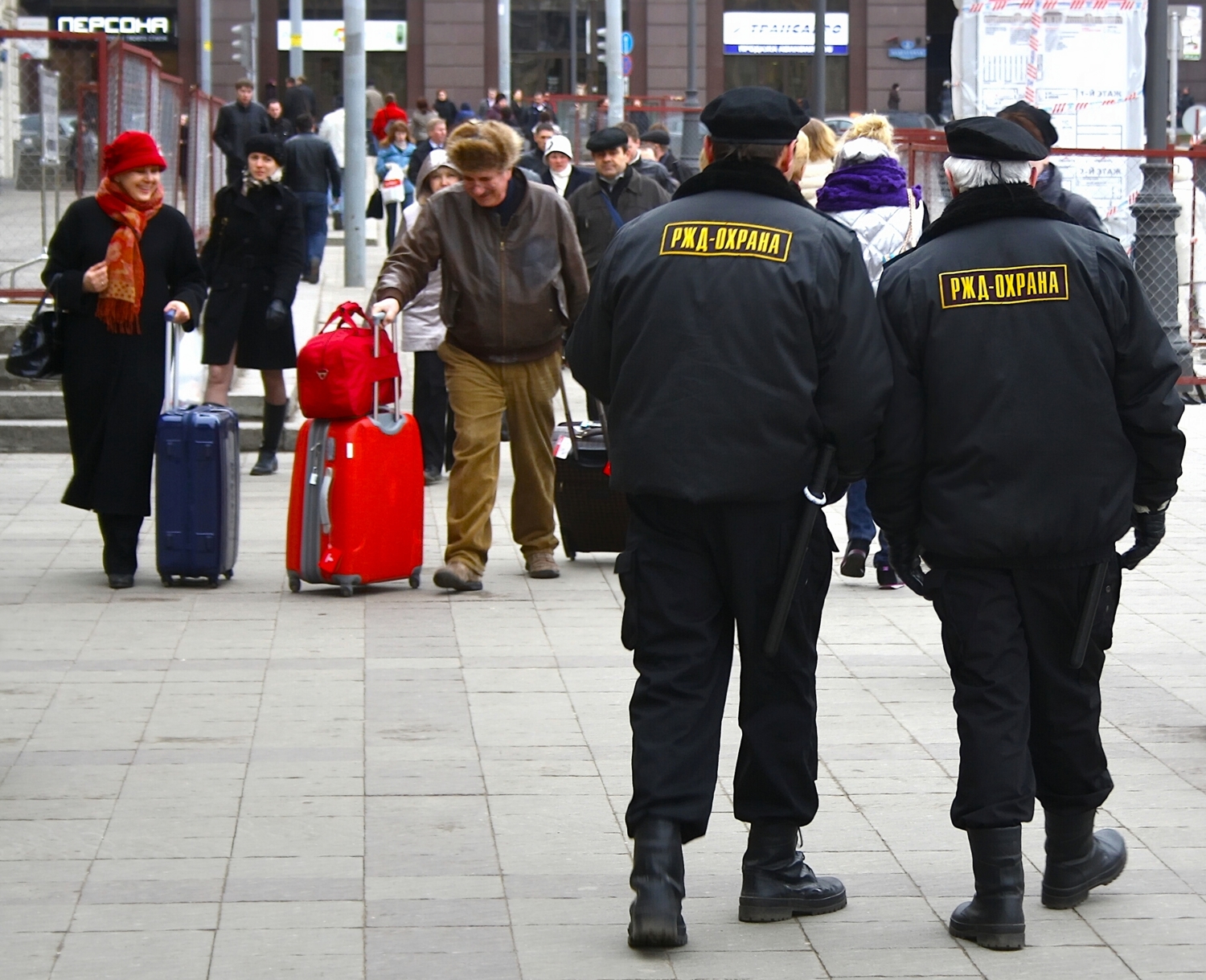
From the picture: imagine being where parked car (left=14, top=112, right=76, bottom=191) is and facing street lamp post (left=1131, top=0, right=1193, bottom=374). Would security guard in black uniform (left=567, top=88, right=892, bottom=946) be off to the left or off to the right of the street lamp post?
right

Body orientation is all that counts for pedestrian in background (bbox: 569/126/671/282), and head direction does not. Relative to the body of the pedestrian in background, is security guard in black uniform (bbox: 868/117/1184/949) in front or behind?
in front

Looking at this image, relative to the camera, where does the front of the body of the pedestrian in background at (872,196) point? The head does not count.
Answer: away from the camera

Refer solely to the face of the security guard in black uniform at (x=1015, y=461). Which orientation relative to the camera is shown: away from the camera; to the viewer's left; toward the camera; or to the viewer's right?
away from the camera

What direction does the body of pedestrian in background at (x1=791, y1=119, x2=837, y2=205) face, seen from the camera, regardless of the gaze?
away from the camera

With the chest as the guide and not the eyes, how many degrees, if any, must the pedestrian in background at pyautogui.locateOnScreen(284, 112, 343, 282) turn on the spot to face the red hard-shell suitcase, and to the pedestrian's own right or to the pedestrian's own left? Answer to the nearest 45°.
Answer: approximately 180°

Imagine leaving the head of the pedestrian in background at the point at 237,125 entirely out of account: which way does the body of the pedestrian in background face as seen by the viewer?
toward the camera

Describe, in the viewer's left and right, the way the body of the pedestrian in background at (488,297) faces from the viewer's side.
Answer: facing the viewer

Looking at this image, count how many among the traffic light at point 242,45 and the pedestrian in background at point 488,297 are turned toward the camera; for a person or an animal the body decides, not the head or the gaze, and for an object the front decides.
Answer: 1

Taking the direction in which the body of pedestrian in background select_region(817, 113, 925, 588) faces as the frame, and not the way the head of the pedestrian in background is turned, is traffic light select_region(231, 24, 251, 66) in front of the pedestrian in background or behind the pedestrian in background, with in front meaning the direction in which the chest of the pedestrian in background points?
in front

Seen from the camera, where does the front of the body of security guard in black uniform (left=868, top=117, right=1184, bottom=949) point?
away from the camera

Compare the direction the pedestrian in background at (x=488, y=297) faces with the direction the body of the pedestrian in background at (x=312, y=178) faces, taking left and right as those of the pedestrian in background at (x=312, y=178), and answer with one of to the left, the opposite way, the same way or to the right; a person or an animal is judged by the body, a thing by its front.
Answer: the opposite way
